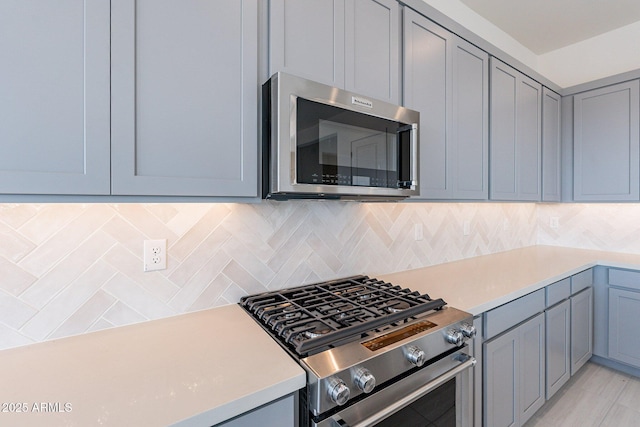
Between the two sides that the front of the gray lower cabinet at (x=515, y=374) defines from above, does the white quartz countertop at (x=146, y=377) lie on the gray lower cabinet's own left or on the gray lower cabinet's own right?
on the gray lower cabinet's own right

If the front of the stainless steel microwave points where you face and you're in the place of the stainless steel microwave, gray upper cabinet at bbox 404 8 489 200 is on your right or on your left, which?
on your left

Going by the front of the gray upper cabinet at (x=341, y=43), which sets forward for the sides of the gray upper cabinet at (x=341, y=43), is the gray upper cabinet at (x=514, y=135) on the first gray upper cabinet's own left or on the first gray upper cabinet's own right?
on the first gray upper cabinet's own left

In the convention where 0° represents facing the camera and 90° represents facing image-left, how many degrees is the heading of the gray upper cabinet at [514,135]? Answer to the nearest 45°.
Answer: approximately 315°

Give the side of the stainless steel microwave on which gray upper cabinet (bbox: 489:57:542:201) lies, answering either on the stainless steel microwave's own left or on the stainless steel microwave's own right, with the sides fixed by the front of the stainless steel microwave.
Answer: on the stainless steel microwave's own left

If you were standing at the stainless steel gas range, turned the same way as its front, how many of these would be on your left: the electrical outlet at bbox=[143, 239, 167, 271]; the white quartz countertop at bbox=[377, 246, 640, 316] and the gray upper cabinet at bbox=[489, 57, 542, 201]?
2

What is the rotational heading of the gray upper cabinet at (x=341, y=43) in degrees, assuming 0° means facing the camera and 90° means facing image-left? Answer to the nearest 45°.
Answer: approximately 315°

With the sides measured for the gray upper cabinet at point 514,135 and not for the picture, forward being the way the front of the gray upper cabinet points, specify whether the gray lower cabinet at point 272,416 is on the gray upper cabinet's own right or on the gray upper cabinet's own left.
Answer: on the gray upper cabinet's own right

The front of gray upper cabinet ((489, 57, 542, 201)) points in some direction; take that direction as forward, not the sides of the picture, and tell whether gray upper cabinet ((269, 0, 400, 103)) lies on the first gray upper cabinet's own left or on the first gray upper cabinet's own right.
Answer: on the first gray upper cabinet's own right
